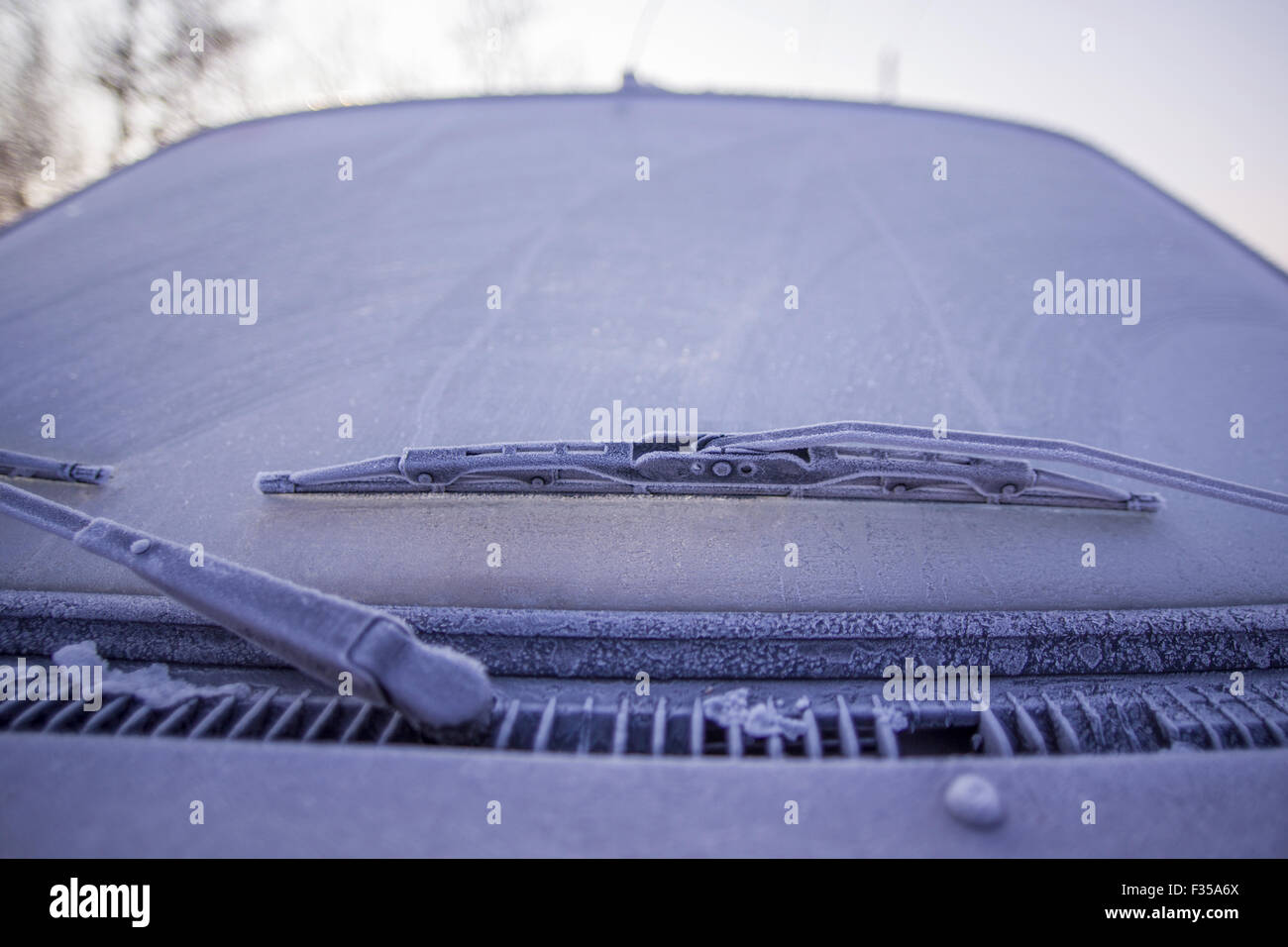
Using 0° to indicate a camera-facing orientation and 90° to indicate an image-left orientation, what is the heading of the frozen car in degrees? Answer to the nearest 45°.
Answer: approximately 0°
